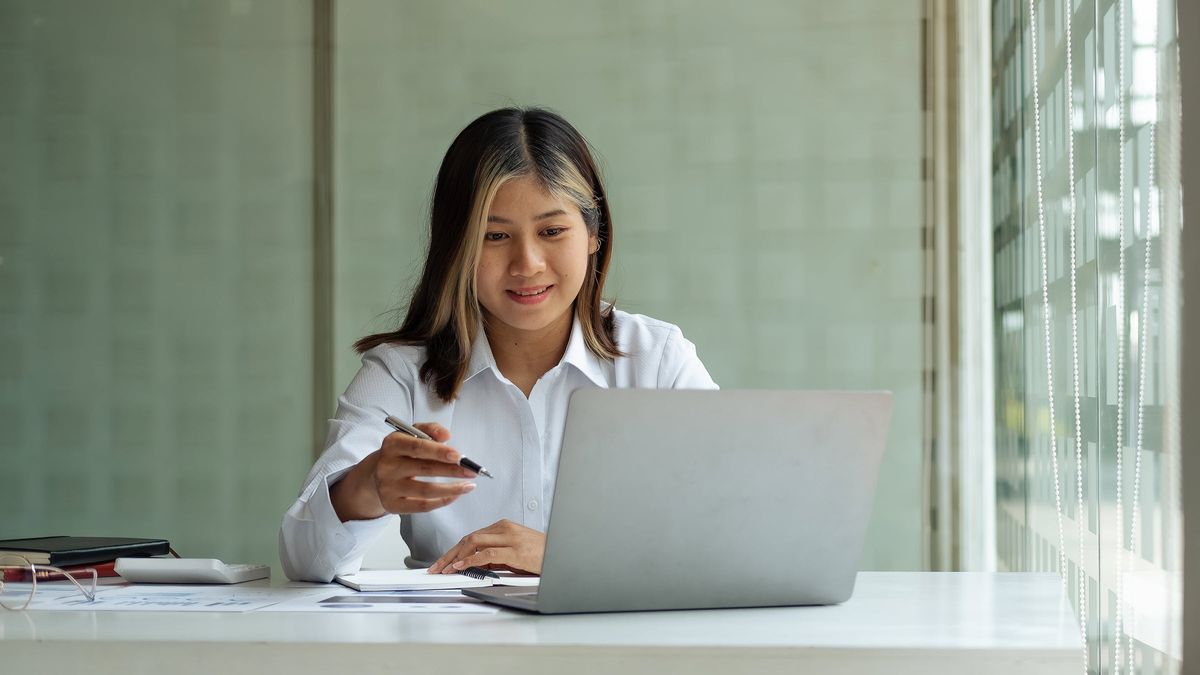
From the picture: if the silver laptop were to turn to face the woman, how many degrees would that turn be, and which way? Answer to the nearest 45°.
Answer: approximately 45° to its right

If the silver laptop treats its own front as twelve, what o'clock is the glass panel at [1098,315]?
The glass panel is roughly at 3 o'clock from the silver laptop.

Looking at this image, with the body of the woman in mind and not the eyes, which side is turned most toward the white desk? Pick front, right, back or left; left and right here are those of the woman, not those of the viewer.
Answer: front

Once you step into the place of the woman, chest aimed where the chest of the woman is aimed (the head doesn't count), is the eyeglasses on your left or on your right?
on your right

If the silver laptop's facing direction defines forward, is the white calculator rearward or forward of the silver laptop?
forward

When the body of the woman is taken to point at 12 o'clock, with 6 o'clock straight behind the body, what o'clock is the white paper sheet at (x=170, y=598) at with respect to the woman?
The white paper sheet is roughly at 1 o'clock from the woman.

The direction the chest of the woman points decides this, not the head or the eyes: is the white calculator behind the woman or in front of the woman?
in front

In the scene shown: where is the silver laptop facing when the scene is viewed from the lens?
facing away from the viewer and to the left of the viewer

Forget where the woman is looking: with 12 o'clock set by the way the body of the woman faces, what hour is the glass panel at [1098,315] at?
The glass panel is roughly at 10 o'clock from the woman.

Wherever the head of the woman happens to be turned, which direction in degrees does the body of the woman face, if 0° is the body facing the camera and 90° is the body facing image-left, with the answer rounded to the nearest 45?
approximately 0°

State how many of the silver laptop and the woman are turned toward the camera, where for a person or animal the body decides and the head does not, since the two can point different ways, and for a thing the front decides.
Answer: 1

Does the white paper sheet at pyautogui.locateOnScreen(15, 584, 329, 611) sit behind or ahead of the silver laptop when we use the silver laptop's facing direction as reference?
ahead
